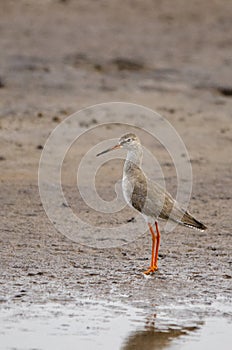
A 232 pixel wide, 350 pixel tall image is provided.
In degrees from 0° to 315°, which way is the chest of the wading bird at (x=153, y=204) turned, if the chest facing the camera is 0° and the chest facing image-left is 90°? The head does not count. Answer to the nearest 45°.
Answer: approximately 90°
